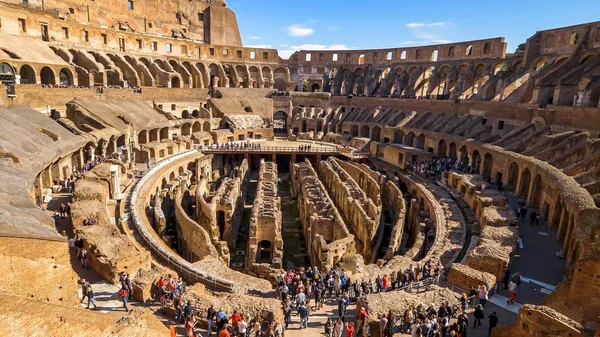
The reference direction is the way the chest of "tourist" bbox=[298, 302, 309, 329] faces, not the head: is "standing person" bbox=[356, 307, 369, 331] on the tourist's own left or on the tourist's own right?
on the tourist's own right

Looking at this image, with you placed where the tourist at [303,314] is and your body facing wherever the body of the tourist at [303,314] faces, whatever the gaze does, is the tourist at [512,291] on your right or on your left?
on your right

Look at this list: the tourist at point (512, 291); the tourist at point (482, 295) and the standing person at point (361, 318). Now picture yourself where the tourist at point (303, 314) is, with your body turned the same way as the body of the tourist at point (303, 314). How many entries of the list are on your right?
3

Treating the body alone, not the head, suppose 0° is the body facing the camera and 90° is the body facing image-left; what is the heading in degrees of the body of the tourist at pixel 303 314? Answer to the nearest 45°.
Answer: approximately 180°

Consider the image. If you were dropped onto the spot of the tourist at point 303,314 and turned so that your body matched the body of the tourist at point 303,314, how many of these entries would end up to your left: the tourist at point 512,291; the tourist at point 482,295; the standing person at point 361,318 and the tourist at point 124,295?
1

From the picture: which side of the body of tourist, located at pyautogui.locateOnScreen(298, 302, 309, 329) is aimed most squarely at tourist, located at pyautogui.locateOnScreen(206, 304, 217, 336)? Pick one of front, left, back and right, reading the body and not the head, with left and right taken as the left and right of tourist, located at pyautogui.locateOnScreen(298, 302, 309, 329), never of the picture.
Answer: left

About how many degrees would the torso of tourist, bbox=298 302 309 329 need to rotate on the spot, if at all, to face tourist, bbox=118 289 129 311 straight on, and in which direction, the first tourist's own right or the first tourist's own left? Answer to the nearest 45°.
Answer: approximately 90° to the first tourist's own left

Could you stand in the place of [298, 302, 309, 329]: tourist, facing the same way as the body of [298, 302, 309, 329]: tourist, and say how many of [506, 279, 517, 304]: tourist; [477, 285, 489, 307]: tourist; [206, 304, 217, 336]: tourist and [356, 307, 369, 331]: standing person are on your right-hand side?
3

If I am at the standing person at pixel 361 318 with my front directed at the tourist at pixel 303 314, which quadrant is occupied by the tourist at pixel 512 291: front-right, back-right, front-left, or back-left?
back-right

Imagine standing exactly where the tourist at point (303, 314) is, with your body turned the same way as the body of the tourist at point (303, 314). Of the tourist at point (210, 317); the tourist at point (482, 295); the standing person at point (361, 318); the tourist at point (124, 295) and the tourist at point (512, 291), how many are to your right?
3

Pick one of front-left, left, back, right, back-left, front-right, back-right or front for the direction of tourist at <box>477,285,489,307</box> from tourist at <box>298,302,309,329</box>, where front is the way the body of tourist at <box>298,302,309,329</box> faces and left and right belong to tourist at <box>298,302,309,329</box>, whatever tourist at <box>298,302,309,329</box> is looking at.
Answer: right
